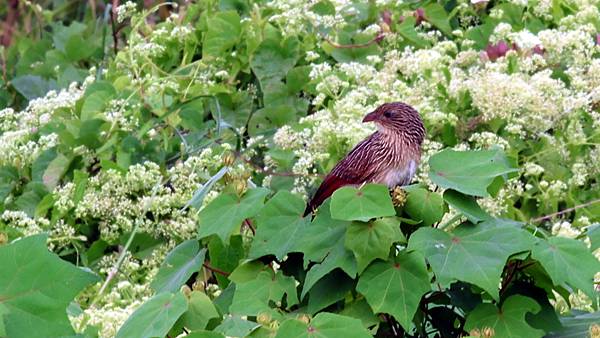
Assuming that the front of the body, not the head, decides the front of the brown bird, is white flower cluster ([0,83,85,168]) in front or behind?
behind

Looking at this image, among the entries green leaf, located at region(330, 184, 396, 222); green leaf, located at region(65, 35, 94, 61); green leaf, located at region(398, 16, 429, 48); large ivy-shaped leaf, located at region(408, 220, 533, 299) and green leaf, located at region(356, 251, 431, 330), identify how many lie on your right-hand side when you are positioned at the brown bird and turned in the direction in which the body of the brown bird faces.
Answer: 3

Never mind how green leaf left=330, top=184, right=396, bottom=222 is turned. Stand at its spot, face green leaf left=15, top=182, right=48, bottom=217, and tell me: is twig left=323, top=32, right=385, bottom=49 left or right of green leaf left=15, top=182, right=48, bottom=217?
right

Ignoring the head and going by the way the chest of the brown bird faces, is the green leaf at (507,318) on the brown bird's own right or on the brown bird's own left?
on the brown bird's own right

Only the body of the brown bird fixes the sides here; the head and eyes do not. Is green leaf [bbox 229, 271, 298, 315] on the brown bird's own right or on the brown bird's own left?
on the brown bird's own right

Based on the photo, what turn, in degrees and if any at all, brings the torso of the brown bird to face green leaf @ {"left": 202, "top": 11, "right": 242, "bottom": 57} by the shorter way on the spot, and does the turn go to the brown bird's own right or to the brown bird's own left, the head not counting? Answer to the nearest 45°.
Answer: approximately 135° to the brown bird's own left

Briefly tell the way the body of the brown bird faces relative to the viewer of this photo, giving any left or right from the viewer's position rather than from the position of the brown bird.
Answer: facing to the right of the viewer
